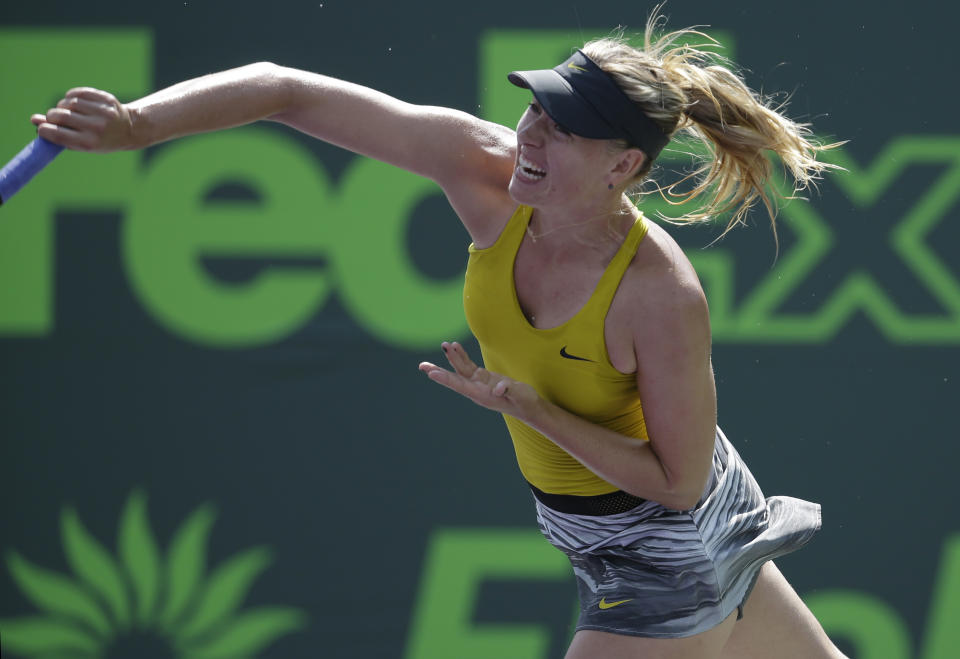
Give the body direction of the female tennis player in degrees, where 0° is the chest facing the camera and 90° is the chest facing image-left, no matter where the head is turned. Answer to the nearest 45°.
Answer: approximately 45°
